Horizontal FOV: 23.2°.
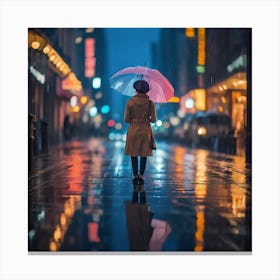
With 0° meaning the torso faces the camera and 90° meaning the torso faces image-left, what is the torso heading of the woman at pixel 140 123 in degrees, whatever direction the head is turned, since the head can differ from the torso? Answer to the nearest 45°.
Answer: approximately 180°
